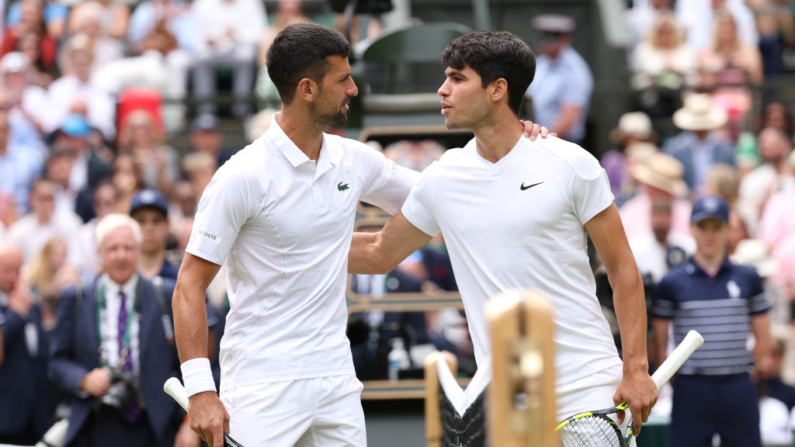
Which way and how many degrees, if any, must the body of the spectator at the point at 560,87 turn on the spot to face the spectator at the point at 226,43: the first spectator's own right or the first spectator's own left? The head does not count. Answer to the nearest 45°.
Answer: approximately 45° to the first spectator's own right

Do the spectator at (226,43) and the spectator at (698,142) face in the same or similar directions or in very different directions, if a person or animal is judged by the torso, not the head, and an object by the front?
same or similar directions

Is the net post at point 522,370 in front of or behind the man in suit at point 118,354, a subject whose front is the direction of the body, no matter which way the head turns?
in front

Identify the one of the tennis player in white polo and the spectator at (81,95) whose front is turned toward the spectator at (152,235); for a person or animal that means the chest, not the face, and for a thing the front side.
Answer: the spectator at (81,95)

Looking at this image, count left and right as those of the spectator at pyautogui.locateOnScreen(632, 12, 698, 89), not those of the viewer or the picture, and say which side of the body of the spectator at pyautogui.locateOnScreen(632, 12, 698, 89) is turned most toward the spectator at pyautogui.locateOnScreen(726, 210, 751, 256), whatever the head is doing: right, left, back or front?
front

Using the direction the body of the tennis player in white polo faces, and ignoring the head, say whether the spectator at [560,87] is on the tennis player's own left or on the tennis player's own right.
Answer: on the tennis player's own left

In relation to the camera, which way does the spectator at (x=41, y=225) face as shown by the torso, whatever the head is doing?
toward the camera

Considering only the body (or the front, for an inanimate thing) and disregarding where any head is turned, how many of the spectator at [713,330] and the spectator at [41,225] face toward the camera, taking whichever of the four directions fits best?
2

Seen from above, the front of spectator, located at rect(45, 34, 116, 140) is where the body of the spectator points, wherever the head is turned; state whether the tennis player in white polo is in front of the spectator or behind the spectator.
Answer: in front

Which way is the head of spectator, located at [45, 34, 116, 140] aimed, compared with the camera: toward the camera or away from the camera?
toward the camera

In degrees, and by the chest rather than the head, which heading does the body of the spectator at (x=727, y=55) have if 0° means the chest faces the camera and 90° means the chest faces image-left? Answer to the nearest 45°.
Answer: approximately 0°

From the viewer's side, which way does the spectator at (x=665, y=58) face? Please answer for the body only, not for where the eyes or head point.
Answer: toward the camera

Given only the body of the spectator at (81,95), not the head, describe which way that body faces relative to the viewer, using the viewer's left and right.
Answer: facing the viewer

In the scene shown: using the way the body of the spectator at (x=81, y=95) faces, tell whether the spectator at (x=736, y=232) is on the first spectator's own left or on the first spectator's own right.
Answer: on the first spectator's own left

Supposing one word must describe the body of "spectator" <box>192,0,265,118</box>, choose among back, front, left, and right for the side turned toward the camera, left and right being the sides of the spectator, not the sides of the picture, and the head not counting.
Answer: front

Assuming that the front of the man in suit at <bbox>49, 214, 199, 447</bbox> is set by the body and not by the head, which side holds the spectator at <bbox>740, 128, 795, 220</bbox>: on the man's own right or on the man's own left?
on the man's own left
